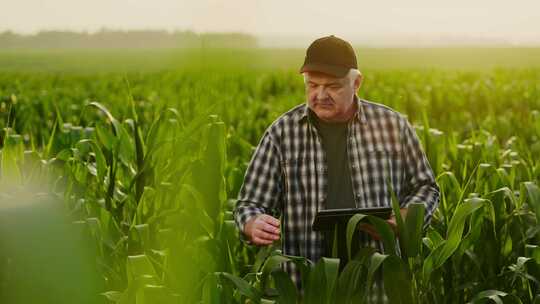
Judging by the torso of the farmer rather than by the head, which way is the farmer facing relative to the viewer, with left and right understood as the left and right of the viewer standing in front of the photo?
facing the viewer

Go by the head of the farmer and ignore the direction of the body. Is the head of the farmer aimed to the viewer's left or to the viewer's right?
to the viewer's left
